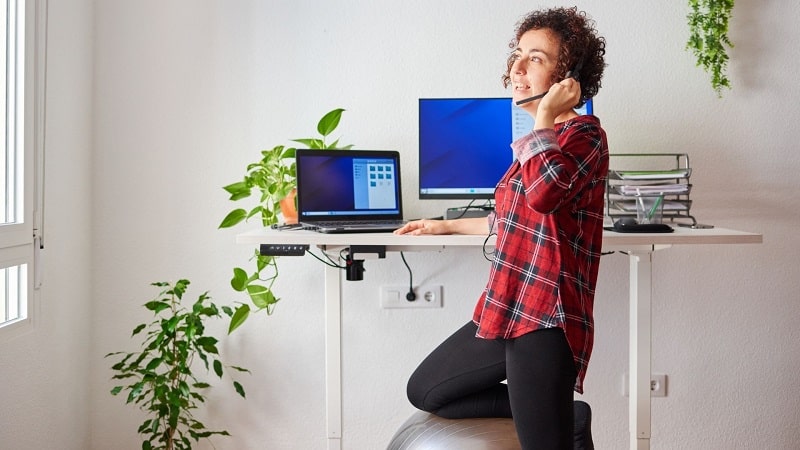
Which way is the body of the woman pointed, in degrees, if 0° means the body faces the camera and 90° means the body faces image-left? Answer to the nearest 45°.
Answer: approximately 90°

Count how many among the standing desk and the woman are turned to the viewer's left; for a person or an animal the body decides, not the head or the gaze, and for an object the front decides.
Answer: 1

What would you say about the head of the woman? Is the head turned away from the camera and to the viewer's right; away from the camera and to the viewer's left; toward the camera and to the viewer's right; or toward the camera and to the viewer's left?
toward the camera and to the viewer's left

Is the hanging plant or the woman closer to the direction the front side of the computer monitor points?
the woman

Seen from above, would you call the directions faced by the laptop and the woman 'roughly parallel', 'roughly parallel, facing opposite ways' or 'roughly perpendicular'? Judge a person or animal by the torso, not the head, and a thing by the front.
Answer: roughly perpendicular

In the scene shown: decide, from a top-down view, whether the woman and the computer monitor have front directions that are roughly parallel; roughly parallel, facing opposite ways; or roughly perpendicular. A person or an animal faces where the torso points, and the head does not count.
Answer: roughly perpendicular

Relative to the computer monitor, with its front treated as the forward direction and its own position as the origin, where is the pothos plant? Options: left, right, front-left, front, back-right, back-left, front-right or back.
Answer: right

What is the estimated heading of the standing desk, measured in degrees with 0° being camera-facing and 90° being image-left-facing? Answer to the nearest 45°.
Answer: approximately 0°
